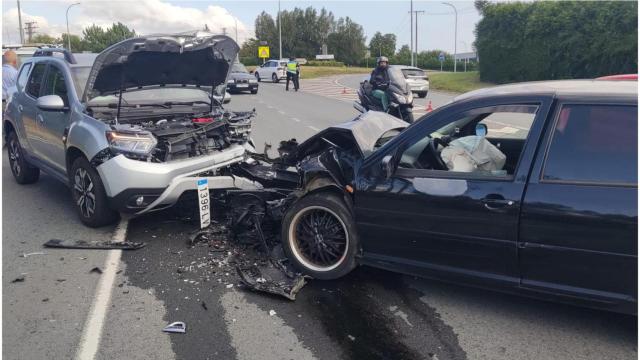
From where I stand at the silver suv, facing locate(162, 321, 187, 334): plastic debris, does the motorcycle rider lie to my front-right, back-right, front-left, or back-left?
back-left

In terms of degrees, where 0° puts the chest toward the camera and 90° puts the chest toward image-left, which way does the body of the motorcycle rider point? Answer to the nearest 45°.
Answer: approximately 315°

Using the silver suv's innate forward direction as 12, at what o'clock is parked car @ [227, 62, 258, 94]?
The parked car is roughly at 8 o'clock from the silver suv.

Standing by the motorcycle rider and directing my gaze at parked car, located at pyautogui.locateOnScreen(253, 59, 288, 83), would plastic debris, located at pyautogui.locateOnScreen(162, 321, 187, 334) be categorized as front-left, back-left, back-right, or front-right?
back-left

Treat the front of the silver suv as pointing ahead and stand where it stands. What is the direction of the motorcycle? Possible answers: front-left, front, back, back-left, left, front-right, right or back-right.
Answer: left

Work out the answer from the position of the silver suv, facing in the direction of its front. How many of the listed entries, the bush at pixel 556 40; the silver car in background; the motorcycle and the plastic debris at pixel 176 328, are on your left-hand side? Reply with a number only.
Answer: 3

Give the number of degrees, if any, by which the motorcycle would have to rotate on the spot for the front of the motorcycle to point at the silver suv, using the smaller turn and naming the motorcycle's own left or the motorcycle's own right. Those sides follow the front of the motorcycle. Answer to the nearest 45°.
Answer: approximately 90° to the motorcycle's own right

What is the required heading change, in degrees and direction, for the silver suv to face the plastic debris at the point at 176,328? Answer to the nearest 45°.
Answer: approximately 45° to its right

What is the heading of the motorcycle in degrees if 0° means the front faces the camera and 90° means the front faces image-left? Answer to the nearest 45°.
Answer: approximately 315°

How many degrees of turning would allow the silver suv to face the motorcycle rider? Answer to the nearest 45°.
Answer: approximately 90° to its left

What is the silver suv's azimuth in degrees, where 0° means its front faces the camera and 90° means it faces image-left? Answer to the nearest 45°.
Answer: approximately 315°

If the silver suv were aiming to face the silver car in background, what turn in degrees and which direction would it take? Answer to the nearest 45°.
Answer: approximately 90° to its left
